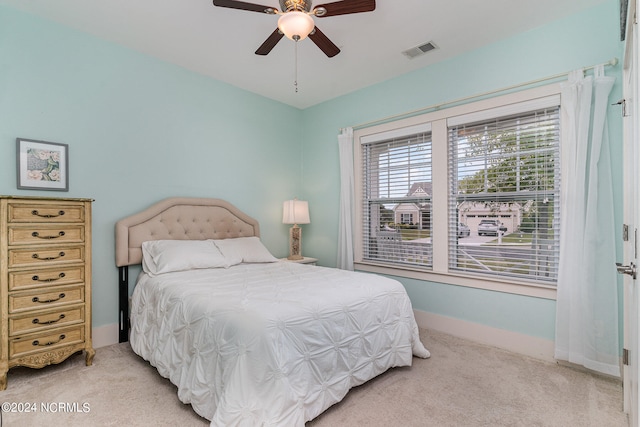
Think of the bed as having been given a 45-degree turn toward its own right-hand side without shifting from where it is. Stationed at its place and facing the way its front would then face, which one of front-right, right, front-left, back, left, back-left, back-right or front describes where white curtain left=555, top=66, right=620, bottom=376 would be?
left

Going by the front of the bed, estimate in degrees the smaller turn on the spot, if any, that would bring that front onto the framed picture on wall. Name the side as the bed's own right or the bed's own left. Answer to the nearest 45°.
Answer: approximately 180°

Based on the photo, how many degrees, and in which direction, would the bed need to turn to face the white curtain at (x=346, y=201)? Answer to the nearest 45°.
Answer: approximately 90° to its left

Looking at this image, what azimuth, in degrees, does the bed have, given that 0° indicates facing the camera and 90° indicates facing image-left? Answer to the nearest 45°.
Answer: approximately 315°

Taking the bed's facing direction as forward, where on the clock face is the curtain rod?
The curtain rod is roughly at 10 o'clock from the bed.

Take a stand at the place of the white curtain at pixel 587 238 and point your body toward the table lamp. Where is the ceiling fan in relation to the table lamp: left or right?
left
